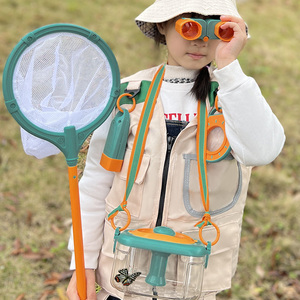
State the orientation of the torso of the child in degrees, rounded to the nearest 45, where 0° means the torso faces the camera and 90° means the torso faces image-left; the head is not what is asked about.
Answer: approximately 0°
